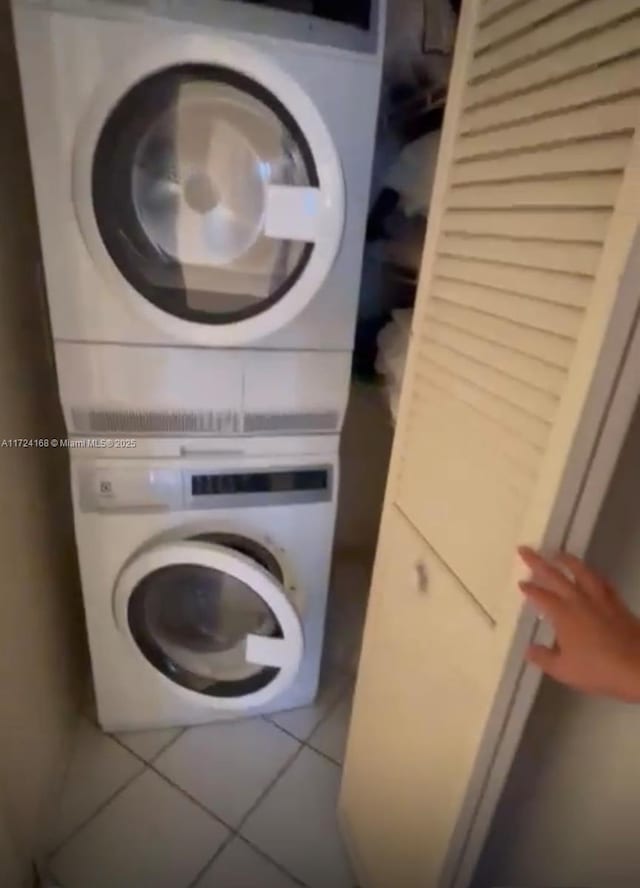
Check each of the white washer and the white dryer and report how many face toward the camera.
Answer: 2

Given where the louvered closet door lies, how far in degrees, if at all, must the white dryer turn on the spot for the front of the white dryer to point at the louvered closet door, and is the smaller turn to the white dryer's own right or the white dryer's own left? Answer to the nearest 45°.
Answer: approximately 45° to the white dryer's own left

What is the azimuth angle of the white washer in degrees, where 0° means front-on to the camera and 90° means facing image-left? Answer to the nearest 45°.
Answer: approximately 0°
